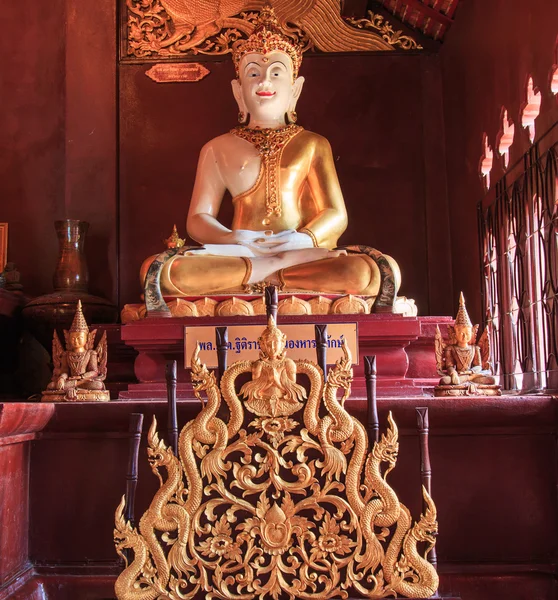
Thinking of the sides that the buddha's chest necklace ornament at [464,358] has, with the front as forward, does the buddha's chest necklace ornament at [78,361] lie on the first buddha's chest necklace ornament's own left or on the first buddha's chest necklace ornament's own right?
on the first buddha's chest necklace ornament's own right

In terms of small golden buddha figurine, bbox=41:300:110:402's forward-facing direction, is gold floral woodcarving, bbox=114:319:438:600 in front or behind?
in front

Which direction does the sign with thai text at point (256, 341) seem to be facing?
toward the camera

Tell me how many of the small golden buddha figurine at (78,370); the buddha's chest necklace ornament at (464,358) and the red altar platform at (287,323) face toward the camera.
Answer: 3

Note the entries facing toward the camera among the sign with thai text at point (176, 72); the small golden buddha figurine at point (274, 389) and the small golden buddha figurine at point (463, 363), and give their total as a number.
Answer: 3

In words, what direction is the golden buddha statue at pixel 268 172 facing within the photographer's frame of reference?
facing the viewer

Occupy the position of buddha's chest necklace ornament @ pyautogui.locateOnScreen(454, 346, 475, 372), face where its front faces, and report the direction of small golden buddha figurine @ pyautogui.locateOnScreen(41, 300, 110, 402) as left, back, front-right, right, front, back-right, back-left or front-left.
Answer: right

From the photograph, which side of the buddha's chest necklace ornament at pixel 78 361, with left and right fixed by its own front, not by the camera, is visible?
front

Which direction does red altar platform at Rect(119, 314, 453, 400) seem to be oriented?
toward the camera

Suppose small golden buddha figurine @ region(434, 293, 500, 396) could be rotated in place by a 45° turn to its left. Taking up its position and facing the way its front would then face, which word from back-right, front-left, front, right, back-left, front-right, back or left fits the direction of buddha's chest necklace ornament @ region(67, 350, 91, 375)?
back-right
